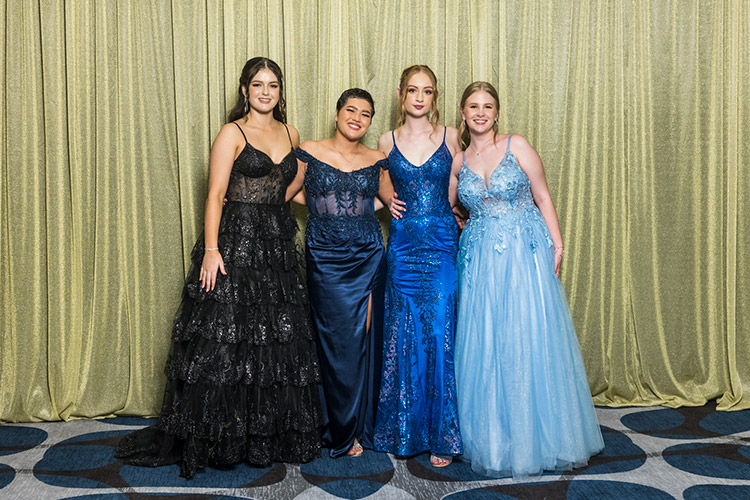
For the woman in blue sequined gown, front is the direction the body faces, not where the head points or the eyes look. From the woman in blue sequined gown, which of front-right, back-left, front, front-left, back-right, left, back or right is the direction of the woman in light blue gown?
left

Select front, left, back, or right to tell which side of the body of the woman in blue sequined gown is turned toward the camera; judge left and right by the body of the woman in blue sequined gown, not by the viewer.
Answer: front

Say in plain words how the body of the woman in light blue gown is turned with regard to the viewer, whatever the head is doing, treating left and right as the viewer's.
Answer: facing the viewer and to the left of the viewer

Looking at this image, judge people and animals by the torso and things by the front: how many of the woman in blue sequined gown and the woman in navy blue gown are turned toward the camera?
2

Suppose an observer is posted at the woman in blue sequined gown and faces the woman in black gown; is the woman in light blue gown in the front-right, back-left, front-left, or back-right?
back-left

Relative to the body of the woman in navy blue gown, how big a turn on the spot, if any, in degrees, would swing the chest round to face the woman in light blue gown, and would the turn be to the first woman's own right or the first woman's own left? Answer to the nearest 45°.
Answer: approximately 90° to the first woman's own left

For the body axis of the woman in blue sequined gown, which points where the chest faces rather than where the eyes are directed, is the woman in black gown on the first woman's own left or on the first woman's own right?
on the first woman's own right

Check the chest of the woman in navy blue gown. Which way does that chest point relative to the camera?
toward the camera
